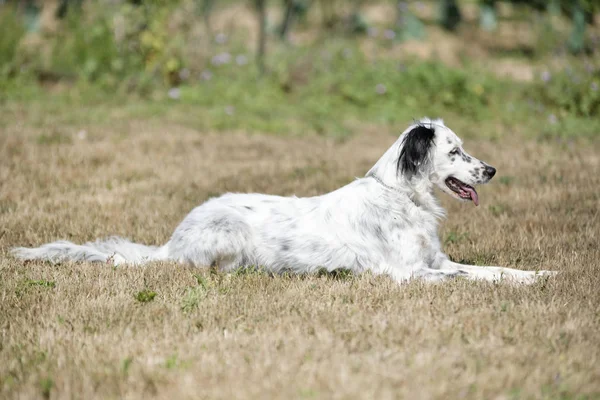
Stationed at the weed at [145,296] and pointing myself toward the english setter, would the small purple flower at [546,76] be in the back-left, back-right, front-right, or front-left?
front-left

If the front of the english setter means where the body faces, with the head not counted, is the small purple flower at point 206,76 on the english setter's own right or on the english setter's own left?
on the english setter's own left

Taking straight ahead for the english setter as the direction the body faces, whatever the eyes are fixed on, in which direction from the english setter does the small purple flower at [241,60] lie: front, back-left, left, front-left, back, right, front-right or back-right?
left

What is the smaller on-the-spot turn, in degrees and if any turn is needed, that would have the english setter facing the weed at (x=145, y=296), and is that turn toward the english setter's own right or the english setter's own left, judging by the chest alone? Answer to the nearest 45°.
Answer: approximately 135° to the english setter's own right

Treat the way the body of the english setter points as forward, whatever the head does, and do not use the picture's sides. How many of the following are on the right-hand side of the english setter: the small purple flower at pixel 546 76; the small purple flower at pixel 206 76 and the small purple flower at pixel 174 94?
0

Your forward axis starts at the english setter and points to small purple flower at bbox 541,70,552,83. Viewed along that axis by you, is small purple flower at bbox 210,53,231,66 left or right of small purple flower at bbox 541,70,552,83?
left

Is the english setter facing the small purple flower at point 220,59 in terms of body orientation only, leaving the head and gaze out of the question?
no

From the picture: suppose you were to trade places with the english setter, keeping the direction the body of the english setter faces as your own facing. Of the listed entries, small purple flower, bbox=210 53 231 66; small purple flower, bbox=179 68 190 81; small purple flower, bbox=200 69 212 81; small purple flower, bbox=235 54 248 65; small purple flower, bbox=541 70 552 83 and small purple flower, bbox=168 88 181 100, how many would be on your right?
0

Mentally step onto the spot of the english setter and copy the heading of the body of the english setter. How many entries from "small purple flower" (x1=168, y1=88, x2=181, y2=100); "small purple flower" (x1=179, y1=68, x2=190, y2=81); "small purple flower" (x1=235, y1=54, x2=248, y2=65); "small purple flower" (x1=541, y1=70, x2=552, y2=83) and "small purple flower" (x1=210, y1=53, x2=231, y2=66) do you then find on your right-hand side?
0

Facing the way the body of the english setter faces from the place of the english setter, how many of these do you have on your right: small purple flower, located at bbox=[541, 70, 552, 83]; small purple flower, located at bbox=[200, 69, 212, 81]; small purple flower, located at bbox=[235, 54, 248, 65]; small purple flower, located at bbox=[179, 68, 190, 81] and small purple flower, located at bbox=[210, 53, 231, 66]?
0

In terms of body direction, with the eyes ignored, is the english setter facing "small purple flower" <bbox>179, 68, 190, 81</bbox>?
no

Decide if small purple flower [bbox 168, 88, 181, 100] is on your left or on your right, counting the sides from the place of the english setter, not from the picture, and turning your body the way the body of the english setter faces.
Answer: on your left

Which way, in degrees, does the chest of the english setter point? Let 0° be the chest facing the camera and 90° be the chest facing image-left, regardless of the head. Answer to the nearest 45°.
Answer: approximately 270°

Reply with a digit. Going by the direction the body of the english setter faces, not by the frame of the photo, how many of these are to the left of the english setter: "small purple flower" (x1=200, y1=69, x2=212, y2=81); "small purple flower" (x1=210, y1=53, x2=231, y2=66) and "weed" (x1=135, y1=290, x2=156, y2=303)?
2

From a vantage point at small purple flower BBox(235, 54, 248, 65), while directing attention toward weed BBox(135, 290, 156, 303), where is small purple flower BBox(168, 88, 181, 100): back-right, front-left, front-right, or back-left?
front-right
